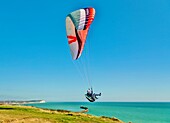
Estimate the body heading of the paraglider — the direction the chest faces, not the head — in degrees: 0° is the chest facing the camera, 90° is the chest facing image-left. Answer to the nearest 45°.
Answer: approximately 270°
